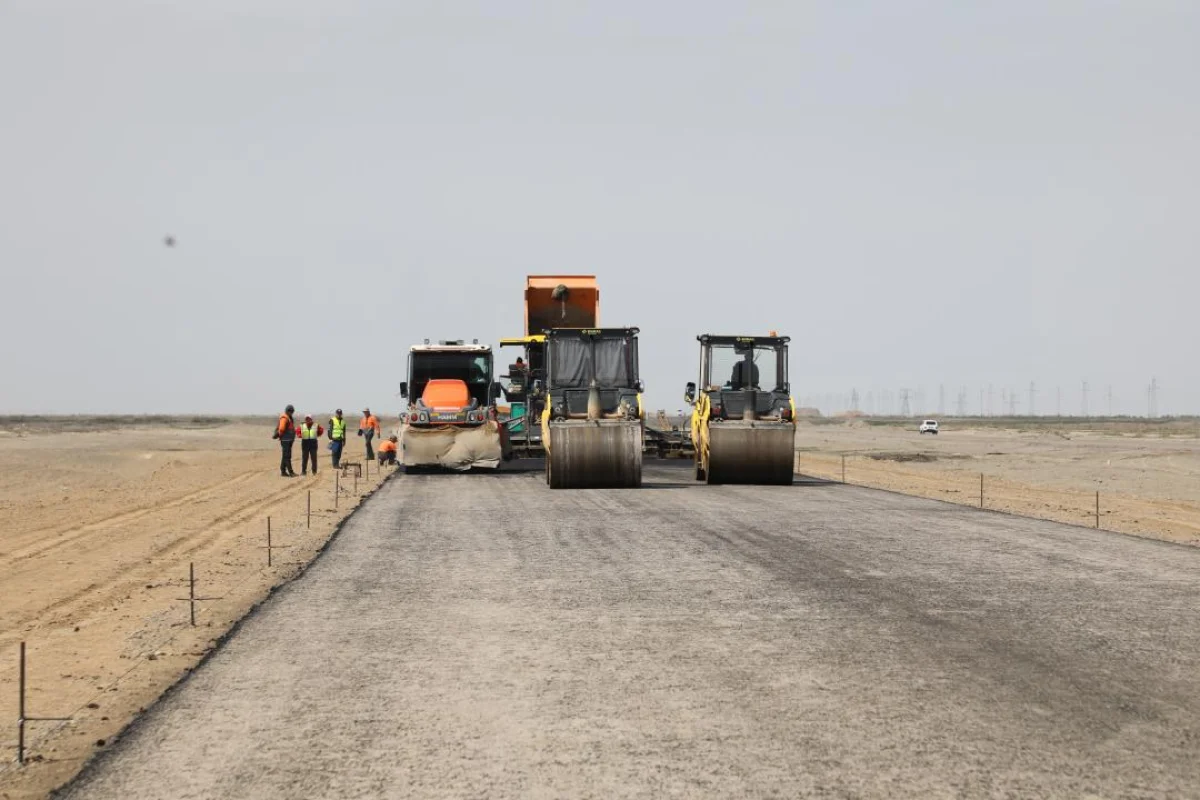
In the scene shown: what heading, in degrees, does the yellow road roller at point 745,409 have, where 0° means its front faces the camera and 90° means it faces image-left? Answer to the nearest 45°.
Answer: approximately 180°

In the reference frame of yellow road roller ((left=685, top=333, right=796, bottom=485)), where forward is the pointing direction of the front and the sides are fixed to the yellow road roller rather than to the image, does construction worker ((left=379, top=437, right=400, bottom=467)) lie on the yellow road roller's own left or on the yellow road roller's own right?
on the yellow road roller's own left

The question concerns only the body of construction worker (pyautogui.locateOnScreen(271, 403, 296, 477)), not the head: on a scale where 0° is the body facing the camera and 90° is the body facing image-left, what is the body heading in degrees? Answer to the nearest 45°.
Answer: approximately 270°

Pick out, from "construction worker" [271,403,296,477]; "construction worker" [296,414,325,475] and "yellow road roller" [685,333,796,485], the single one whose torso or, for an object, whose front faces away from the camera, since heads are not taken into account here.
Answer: the yellow road roller

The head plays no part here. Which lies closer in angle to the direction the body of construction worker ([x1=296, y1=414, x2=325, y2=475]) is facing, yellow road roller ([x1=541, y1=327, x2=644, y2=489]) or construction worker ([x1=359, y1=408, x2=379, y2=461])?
the yellow road roller

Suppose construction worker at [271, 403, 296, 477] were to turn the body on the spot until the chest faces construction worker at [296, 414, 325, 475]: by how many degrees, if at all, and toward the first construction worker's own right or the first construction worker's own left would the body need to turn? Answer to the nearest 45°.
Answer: approximately 45° to the first construction worker's own left

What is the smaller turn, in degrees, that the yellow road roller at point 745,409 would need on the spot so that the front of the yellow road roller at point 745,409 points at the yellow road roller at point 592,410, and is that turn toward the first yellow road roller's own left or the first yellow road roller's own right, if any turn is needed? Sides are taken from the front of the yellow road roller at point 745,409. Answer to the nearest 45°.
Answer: approximately 90° to the first yellow road roller's own left

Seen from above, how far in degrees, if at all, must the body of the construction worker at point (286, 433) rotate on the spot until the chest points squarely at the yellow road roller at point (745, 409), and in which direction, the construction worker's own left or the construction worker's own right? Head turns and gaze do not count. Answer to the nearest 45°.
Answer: approximately 45° to the construction worker's own right
